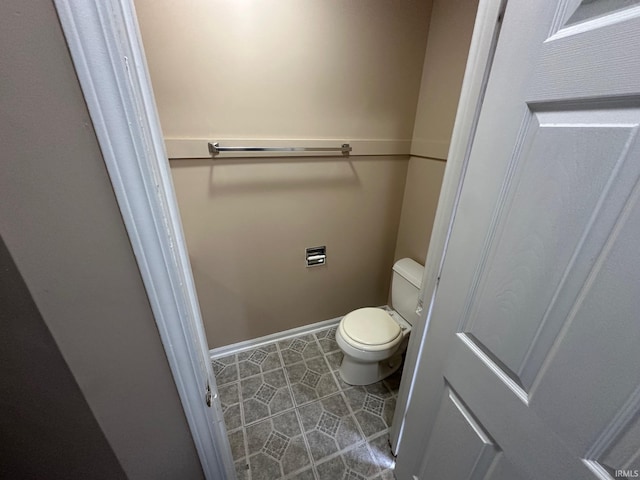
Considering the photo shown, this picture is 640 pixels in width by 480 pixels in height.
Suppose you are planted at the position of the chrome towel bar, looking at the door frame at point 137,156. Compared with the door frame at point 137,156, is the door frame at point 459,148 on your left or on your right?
left

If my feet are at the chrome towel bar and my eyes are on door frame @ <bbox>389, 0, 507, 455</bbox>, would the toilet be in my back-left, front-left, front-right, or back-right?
front-left

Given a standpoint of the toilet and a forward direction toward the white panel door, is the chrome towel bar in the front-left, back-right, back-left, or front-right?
back-right
